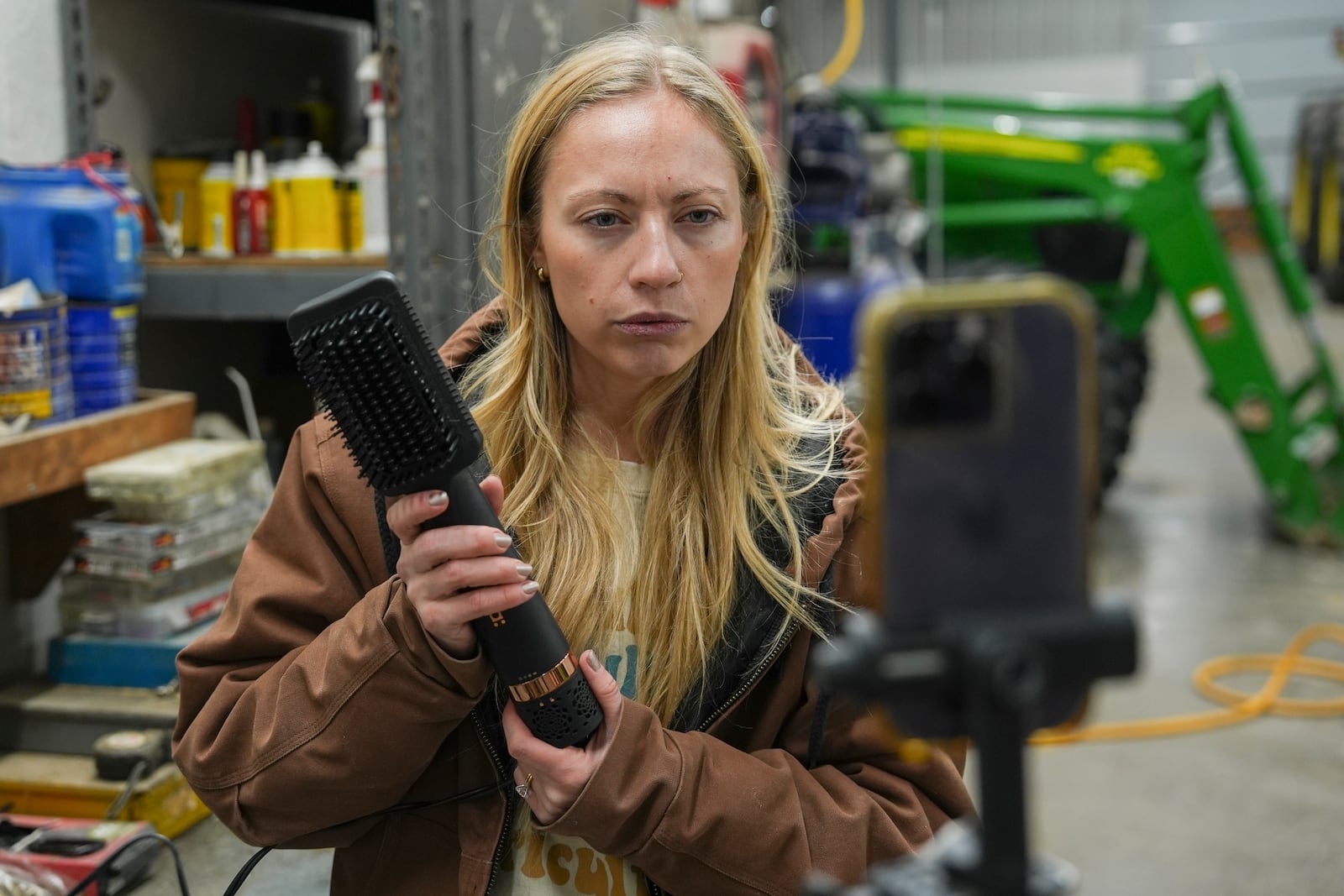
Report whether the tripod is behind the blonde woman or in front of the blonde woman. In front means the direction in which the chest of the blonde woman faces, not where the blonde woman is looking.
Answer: in front

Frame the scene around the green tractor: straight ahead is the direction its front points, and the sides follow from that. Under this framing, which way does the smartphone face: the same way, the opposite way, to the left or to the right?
to the left

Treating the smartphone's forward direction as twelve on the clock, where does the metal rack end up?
The metal rack is roughly at 11 o'clock from the smartphone.

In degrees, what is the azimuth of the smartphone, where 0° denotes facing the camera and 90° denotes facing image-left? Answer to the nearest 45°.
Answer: approximately 180°

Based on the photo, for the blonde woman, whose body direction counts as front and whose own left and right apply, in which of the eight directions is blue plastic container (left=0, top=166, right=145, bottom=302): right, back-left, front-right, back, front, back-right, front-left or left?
back-right

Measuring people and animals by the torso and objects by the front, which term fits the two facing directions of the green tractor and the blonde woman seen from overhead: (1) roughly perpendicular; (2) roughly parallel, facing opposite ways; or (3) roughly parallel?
roughly perpendicular

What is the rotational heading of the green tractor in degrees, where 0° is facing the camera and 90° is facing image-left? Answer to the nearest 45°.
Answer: approximately 270°

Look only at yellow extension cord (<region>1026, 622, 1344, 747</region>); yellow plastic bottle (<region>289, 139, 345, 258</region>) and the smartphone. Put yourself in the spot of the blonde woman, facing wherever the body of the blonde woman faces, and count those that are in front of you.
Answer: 1

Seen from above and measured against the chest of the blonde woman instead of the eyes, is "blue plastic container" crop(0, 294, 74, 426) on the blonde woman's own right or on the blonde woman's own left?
on the blonde woman's own right

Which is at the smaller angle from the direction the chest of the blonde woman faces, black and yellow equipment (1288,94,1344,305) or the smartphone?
the smartphone

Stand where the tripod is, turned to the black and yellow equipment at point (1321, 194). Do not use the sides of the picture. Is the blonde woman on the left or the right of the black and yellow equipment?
left

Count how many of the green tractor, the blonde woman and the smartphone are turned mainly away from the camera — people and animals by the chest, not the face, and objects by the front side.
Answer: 1

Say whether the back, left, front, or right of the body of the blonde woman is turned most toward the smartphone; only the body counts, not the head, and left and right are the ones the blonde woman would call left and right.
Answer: front

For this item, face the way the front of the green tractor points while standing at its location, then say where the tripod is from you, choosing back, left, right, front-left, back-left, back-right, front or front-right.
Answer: right

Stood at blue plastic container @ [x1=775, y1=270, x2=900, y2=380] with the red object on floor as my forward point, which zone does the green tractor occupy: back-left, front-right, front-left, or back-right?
back-left
